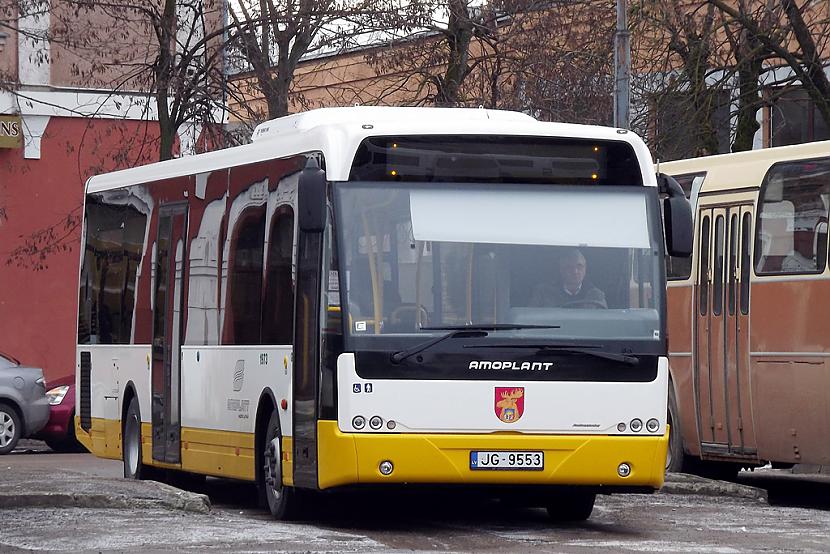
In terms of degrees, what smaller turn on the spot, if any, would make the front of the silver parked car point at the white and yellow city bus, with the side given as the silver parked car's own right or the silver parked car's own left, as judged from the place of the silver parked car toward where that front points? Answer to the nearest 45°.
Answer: approximately 90° to the silver parked car's own left

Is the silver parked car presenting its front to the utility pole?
no

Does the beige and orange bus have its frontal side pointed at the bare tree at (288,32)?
no

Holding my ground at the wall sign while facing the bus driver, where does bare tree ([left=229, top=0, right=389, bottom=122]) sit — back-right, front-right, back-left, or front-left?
front-left

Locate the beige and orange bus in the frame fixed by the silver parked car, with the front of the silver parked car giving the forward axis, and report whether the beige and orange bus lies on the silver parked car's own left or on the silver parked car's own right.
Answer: on the silver parked car's own left

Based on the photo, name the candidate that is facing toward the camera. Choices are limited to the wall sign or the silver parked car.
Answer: the wall sign

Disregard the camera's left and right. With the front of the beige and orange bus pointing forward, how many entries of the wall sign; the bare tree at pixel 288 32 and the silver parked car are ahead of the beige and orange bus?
0

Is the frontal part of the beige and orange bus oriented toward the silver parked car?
no

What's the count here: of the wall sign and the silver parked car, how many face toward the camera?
1

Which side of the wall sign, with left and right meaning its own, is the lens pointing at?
front
